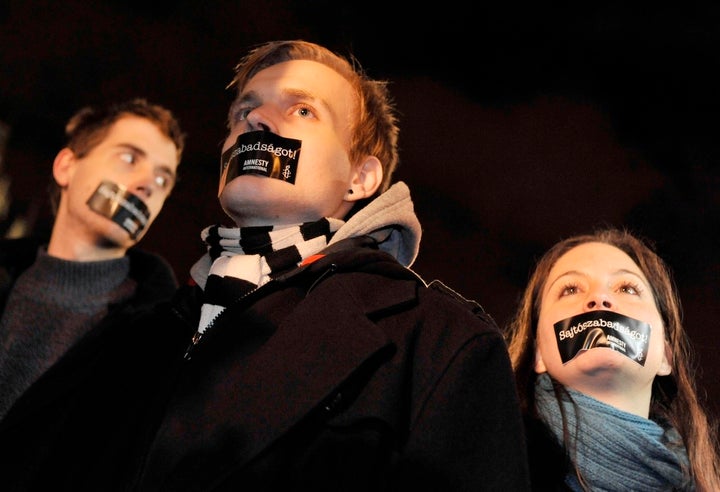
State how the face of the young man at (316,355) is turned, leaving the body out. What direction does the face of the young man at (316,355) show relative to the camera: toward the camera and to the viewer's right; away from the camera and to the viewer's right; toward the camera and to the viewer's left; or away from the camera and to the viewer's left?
toward the camera and to the viewer's left

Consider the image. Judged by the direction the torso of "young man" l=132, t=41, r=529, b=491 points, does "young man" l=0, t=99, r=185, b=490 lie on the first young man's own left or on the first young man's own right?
on the first young man's own right

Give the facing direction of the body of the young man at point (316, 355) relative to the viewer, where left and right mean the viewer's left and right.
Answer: facing the viewer and to the left of the viewer

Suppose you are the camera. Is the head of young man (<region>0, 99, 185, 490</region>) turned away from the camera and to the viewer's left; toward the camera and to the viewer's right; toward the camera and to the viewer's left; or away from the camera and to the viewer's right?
toward the camera and to the viewer's right
